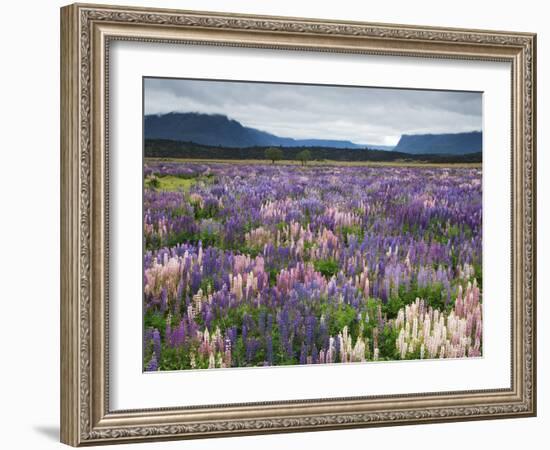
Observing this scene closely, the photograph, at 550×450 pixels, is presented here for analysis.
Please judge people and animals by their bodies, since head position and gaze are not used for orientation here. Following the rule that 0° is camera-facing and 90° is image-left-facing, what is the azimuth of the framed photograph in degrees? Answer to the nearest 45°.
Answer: approximately 315°
